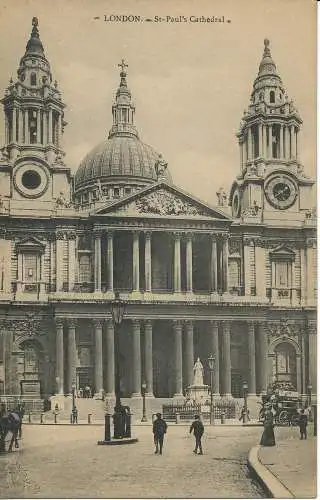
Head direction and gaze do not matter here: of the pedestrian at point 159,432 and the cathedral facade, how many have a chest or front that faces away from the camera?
1

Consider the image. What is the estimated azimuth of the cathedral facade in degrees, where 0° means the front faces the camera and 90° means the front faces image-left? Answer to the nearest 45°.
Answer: approximately 0°

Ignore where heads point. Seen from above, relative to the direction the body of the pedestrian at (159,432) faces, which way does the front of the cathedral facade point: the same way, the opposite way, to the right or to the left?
the opposite way

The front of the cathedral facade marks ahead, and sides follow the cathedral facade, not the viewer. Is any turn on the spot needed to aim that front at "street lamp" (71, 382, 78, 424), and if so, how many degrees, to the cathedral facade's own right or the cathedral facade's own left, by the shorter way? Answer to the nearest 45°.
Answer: approximately 45° to the cathedral facade's own right

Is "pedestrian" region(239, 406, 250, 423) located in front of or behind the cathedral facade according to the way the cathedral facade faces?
in front

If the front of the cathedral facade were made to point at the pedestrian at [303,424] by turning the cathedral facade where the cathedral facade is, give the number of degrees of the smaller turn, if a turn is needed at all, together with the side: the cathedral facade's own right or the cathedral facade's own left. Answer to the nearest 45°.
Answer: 0° — it already faces them

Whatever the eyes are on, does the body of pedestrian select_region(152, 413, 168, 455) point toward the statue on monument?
yes

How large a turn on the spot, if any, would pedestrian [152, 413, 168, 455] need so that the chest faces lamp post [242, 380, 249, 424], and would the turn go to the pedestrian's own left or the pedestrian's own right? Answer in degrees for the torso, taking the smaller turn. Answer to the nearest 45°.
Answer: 0° — they already face it
